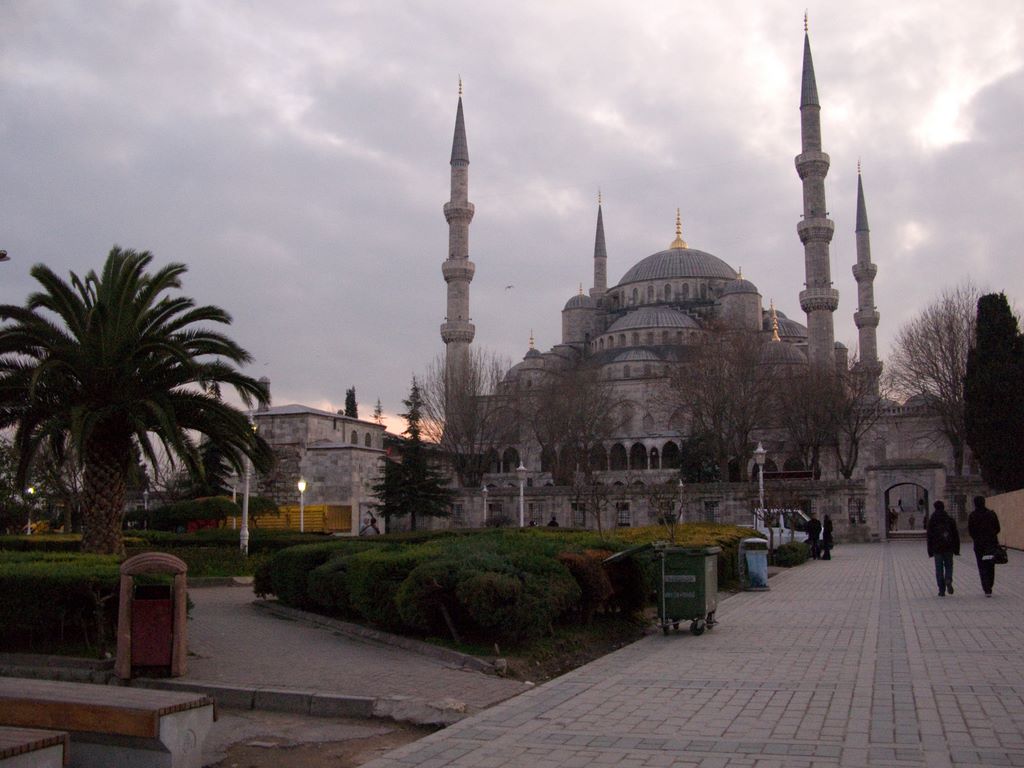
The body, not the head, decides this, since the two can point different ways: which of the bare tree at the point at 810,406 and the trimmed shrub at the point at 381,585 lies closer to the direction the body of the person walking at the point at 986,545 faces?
the bare tree

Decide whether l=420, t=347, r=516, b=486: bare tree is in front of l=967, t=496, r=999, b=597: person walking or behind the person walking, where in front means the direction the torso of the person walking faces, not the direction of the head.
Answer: in front

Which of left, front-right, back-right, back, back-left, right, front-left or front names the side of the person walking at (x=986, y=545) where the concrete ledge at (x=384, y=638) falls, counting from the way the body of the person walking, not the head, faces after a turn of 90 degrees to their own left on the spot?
front-left

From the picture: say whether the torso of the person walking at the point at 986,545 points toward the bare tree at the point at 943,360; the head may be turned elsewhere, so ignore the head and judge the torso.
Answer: yes

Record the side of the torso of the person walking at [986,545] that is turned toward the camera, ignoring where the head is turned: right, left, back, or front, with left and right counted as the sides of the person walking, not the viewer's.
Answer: back

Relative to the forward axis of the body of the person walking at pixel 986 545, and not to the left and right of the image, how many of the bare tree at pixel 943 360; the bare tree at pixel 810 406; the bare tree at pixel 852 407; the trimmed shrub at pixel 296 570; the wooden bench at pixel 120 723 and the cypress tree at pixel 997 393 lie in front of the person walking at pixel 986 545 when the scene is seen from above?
4

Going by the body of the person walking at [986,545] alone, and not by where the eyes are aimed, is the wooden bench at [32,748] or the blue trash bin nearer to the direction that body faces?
the blue trash bin

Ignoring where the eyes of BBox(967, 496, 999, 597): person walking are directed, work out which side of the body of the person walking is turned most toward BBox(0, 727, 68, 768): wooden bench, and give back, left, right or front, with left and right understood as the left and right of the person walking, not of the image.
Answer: back

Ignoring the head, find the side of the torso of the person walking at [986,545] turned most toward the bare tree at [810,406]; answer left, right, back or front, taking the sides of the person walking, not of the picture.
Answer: front

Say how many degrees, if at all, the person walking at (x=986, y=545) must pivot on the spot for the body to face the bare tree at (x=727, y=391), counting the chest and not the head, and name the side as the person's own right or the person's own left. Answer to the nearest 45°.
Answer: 0° — they already face it

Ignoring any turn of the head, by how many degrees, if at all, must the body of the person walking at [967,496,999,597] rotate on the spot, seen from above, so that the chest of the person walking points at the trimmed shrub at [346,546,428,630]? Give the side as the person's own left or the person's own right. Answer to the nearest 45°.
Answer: approximately 135° to the person's own left
